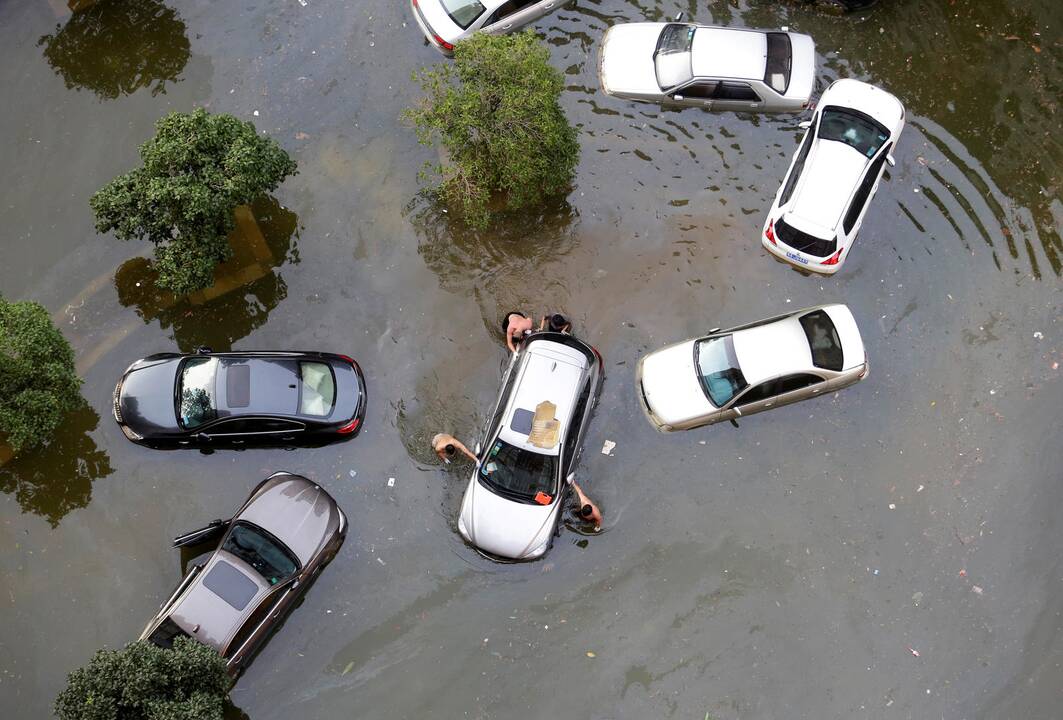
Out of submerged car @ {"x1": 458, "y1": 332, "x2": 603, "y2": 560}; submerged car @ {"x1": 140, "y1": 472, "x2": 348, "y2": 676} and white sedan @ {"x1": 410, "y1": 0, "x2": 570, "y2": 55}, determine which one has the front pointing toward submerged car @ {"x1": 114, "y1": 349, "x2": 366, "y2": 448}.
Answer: submerged car @ {"x1": 140, "y1": 472, "x2": 348, "y2": 676}

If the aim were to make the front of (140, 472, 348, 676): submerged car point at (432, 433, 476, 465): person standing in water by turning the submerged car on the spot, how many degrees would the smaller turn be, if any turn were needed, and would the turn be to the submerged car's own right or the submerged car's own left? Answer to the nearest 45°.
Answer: approximately 45° to the submerged car's own right

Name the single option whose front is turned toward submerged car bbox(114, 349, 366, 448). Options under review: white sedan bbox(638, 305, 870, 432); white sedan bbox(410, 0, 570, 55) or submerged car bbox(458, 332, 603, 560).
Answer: white sedan bbox(638, 305, 870, 432)

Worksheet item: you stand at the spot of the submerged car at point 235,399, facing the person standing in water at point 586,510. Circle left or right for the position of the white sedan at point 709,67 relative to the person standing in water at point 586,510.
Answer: left

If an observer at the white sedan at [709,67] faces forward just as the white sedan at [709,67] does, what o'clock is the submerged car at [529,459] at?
The submerged car is roughly at 10 o'clock from the white sedan.

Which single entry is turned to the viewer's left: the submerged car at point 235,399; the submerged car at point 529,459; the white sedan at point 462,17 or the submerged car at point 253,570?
the submerged car at point 235,399

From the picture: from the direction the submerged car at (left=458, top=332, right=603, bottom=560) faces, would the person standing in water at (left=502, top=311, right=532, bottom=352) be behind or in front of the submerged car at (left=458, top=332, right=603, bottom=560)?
behind

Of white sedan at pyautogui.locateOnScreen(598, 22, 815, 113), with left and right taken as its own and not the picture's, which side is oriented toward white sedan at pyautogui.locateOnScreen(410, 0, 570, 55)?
front

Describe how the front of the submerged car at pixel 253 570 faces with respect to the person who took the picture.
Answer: facing away from the viewer and to the right of the viewer

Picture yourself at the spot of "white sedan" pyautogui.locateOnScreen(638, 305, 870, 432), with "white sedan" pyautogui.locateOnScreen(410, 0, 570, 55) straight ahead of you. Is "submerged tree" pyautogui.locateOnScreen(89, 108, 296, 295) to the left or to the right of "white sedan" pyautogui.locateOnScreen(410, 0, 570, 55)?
left

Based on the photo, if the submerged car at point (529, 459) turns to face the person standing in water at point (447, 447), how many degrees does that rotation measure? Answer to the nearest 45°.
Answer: approximately 135° to its right

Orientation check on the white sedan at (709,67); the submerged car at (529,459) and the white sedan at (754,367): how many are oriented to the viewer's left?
2

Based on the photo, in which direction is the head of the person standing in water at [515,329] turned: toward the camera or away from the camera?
toward the camera

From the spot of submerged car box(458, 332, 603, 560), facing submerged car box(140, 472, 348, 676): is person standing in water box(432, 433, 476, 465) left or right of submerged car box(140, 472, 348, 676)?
right

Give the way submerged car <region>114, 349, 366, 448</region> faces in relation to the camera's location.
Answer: facing to the left of the viewer

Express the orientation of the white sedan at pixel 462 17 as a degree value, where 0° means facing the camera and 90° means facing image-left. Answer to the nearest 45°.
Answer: approximately 225°

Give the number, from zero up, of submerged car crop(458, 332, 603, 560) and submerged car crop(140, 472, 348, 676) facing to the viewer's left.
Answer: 0

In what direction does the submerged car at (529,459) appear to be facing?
toward the camera
